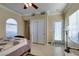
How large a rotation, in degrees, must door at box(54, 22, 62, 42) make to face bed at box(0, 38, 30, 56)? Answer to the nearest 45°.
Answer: approximately 90° to its right

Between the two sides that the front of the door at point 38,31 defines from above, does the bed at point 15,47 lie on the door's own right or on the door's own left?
on the door's own right

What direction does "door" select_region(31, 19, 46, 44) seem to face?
toward the camera

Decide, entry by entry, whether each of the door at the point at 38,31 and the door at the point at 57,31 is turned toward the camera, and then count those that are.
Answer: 2

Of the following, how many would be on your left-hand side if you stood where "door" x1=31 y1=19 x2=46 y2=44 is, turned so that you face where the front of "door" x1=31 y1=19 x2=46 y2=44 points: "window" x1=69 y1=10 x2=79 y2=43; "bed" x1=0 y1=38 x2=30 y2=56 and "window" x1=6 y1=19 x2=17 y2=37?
1

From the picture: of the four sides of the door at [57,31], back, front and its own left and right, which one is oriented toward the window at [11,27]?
right

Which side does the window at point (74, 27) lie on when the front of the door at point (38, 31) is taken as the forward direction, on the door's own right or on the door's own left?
on the door's own left

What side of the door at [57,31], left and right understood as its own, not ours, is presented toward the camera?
front
